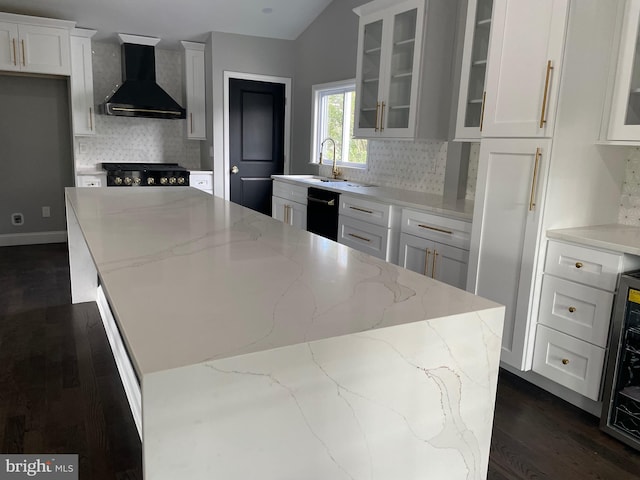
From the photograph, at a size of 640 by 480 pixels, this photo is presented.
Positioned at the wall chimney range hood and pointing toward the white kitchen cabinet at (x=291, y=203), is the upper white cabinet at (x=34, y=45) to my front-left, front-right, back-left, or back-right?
back-right

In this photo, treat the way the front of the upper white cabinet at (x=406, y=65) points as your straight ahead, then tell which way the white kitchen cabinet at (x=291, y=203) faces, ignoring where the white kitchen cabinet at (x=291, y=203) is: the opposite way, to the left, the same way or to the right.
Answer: the same way

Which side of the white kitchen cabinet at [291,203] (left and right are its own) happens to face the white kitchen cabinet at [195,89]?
right

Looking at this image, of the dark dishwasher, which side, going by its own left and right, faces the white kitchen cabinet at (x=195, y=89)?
right

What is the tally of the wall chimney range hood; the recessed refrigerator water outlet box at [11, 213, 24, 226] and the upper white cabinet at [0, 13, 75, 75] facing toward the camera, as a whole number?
3

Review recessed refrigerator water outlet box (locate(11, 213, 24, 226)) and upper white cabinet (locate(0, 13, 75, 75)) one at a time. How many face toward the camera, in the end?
2

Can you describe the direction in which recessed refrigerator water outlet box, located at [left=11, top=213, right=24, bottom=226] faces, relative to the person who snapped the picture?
facing the viewer

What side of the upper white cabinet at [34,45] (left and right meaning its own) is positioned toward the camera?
front

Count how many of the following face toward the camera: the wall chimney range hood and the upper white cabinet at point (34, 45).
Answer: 2

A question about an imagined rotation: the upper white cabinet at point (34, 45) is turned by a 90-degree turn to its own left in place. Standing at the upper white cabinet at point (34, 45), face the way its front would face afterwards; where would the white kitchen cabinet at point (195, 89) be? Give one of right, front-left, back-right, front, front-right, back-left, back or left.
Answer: front

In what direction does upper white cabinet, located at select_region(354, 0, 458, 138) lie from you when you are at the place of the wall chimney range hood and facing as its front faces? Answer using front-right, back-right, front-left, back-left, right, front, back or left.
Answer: front-left

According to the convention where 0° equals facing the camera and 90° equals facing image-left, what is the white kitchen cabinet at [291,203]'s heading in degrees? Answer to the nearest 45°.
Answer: approximately 45°

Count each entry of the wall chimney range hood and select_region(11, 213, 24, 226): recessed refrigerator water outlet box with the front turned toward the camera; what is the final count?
2

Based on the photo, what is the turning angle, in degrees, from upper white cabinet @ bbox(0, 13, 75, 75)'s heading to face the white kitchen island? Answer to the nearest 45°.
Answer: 0° — it already faces it

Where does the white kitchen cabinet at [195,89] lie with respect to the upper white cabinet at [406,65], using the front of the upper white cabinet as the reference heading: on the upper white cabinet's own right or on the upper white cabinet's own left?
on the upper white cabinet's own right

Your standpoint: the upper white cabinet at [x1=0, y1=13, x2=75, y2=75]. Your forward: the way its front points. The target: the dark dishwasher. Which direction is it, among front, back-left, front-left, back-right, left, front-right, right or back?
front-left

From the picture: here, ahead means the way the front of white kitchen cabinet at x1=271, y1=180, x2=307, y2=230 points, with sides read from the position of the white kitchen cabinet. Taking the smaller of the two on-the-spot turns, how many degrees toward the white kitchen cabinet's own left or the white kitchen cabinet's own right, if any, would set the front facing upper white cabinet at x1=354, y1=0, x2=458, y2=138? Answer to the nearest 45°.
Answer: approximately 90° to the white kitchen cabinet's own left

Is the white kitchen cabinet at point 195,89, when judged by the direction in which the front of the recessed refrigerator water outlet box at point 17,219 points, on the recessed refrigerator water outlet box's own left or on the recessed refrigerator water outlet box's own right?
on the recessed refrigerator water outlet box's own left
